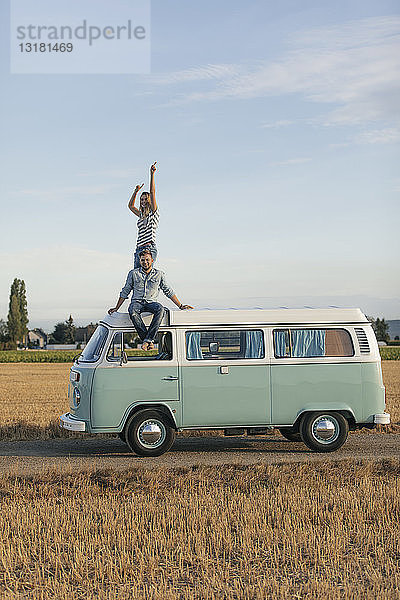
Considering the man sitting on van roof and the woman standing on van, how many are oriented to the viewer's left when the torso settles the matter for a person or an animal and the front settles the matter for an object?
0

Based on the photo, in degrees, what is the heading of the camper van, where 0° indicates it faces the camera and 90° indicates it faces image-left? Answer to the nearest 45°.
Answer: approximately 90°

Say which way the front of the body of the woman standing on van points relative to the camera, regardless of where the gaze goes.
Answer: toward the camera

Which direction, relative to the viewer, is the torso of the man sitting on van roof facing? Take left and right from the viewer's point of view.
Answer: facing the viewer

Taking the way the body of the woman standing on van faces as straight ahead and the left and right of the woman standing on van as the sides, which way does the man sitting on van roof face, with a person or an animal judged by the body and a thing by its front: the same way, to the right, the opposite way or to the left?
the same way

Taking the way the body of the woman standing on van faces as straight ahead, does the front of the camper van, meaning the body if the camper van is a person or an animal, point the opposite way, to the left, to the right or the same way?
to the right
